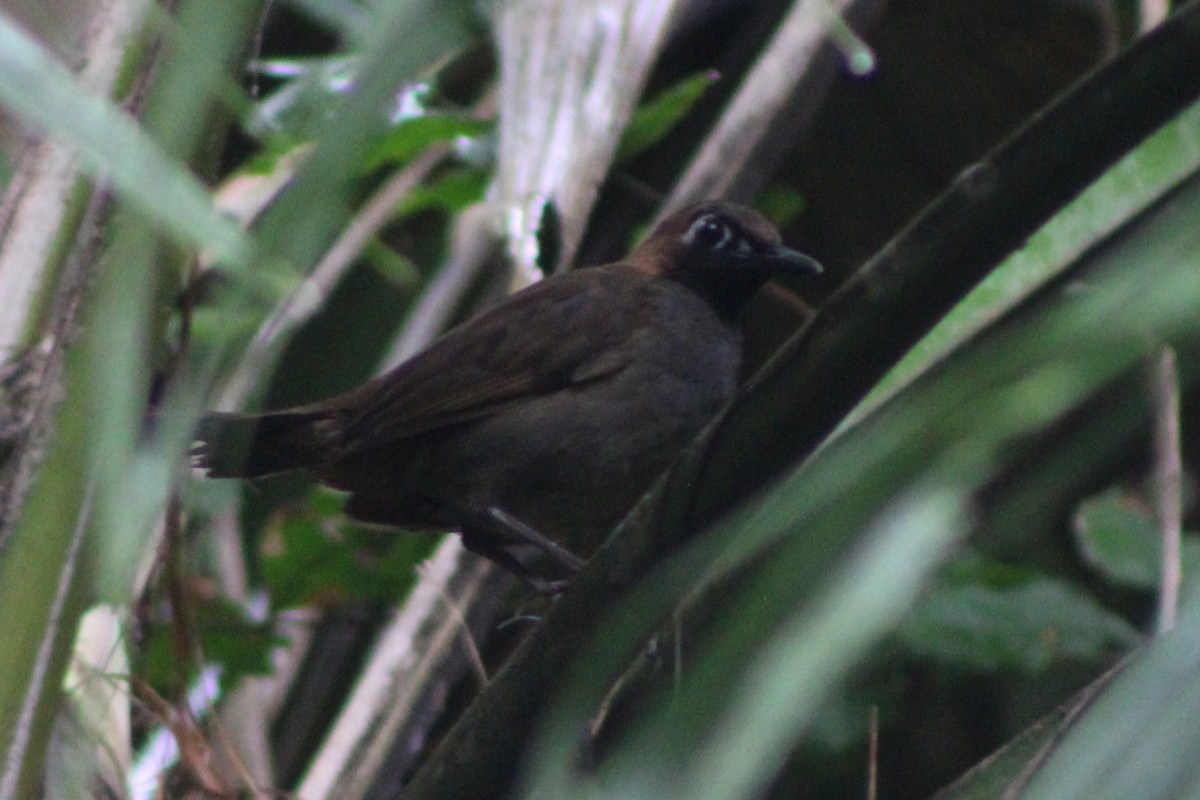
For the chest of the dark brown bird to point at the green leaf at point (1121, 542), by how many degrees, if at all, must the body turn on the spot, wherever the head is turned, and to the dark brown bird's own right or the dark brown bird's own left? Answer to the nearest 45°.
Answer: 0° — it already faces it

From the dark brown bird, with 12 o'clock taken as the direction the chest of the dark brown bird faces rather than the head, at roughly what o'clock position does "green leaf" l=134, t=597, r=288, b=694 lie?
The green leaf is roughly at 5 o'clock from the dark brown bird.

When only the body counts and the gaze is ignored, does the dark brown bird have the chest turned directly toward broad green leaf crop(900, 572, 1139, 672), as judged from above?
yes

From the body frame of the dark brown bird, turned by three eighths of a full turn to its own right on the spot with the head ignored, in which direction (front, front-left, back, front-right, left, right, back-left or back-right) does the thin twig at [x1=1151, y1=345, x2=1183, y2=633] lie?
left

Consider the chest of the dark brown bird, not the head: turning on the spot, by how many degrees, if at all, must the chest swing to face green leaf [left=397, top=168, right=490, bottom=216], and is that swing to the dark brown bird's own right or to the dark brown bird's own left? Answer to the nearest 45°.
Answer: approximately 135° to the dark brown bird's own left

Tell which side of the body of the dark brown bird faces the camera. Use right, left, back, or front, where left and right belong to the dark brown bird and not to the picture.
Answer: right
